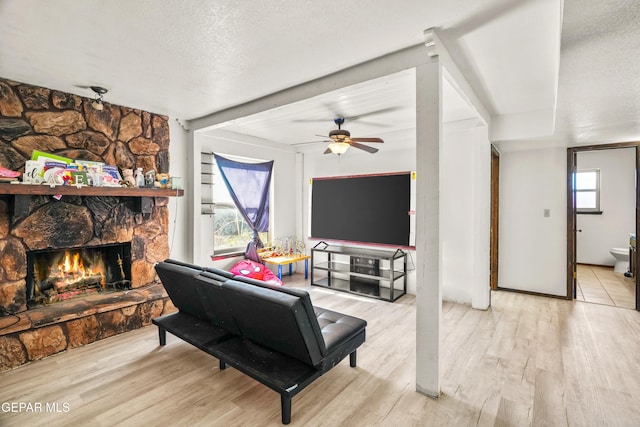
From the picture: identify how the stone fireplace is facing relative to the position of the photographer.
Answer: facing the viewer and to the right of the viewer

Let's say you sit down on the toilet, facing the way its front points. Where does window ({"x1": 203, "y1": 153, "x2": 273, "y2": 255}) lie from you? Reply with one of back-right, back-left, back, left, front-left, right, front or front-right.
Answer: front-left

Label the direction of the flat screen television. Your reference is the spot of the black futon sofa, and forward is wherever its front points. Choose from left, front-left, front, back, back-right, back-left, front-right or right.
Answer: front

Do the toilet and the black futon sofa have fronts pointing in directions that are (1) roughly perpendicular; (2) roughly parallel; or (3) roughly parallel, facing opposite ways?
roughly perpendicular

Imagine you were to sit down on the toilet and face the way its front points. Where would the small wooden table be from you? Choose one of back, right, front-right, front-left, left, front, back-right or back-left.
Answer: front-left

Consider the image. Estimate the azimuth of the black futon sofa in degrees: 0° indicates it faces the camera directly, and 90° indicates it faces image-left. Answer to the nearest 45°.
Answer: approximately 225°

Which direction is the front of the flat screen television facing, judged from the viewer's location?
facing the viewer and to the left of the viewer

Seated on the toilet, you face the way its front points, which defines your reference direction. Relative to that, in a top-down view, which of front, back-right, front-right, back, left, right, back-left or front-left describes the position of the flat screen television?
front-left

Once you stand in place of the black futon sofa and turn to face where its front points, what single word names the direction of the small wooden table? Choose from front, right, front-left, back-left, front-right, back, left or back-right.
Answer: front-left

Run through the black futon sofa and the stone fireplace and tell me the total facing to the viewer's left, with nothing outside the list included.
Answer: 0

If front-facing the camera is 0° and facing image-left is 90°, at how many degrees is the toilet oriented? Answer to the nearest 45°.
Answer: approximately 90°

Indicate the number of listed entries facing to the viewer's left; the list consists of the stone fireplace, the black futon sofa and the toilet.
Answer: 1

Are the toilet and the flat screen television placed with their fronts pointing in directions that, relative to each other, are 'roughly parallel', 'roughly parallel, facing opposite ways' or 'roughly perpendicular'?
roughly perpendicular

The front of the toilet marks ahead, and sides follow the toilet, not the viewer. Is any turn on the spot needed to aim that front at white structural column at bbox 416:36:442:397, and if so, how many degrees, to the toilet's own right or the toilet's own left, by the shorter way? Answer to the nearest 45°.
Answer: approximately 90° to the toilet's own left

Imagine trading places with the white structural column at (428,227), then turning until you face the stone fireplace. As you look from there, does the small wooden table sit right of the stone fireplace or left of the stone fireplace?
right
